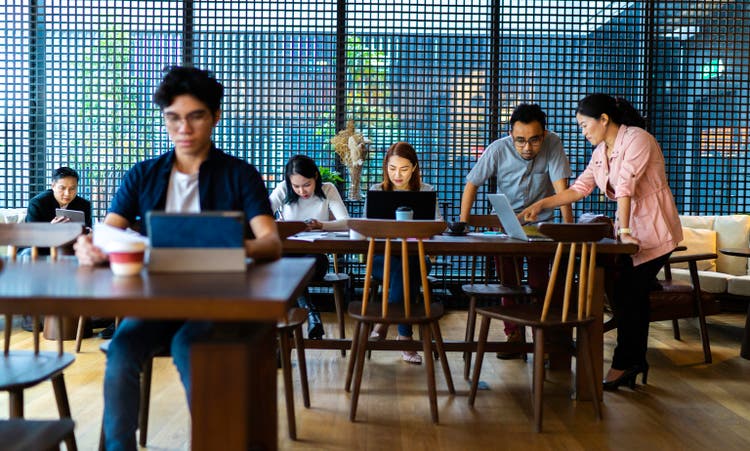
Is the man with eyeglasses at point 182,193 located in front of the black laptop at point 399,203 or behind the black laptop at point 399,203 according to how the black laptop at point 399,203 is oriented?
behind

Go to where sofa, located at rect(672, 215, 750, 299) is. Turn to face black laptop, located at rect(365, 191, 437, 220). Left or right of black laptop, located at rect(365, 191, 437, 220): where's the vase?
right

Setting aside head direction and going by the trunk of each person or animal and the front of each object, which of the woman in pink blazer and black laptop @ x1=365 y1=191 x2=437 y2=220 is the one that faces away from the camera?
the black laptop

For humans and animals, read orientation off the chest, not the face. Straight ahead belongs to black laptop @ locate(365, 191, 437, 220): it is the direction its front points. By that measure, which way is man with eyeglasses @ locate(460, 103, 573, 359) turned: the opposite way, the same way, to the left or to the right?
the opposite way

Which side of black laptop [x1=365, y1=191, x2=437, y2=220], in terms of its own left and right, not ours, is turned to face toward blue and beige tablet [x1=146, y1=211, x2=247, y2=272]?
back

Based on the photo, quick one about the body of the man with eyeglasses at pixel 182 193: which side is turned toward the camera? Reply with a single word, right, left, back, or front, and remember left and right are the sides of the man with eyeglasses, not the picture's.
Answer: front

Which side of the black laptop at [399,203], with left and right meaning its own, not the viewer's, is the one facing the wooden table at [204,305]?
back

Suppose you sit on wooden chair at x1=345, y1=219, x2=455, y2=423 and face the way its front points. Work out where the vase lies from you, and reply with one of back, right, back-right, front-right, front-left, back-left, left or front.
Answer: front

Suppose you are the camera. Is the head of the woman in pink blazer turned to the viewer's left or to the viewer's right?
to the viewer's left

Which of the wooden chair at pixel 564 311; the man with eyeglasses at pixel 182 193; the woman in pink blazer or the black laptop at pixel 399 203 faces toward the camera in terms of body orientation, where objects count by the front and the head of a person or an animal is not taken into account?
the man with eyeglasses

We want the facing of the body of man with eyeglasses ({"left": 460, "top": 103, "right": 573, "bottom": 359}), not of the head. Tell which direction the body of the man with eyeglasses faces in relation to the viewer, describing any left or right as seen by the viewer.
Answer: facing the viewer

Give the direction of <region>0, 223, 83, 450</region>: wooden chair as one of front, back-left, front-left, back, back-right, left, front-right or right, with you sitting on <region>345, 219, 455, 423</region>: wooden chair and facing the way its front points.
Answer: back-left

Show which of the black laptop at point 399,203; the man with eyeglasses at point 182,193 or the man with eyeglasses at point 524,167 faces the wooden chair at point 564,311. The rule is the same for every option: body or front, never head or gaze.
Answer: the man with eyeglasses at point 524,167

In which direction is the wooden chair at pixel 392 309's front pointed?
away from the camera

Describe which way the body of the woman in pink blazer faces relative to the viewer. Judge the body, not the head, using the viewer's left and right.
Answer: facing to the left of the viewer
